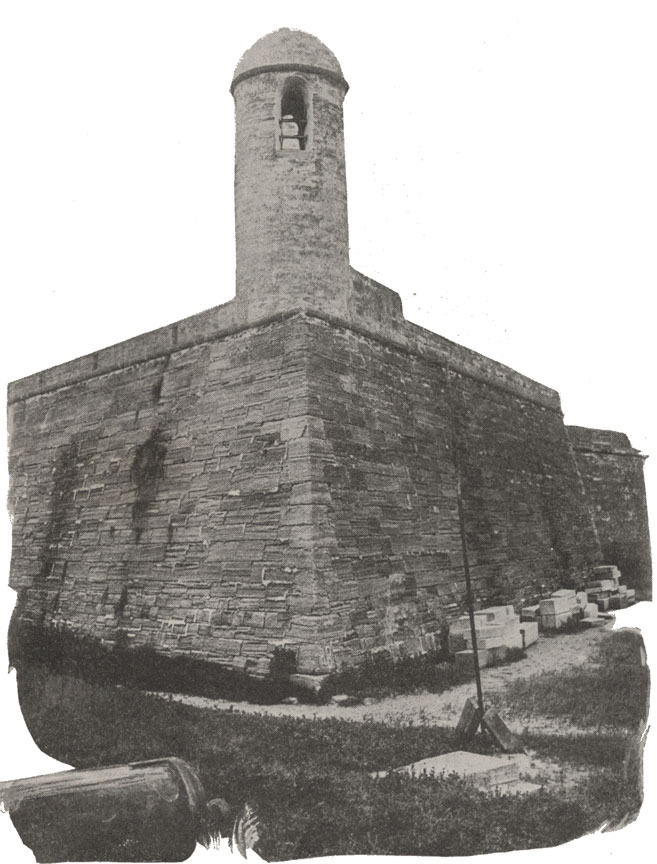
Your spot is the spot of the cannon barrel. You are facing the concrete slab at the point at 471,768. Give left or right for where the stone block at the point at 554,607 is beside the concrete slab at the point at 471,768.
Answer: left

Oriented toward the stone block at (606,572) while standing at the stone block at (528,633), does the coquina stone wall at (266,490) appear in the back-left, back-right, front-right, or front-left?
back-left

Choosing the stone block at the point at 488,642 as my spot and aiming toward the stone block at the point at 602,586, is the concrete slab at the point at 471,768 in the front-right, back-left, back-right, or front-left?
back-right
